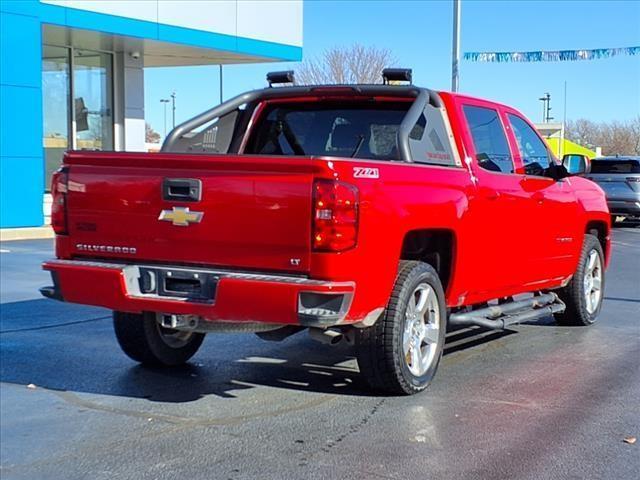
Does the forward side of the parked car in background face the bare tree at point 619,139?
yes

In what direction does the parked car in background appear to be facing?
away from the camera

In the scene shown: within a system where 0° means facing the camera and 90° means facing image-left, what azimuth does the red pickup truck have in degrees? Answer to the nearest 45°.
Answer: approximately 225°

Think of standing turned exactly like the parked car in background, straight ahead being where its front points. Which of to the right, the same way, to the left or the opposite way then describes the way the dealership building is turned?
to the right

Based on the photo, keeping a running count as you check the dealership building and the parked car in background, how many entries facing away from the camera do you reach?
1

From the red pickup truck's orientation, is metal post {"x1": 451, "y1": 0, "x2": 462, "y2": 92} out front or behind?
out front

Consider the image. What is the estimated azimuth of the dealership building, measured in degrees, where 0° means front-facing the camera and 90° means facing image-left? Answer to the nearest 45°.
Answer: approximately 315°

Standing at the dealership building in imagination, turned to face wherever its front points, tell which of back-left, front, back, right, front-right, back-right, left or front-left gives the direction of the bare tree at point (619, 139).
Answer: left

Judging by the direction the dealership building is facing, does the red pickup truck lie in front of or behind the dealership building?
in front

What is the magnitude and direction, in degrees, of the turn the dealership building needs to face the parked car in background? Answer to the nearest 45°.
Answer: approximately 45° to its left

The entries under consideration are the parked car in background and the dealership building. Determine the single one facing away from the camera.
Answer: the parked car in background

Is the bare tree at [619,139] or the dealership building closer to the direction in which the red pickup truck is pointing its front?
the bare tree

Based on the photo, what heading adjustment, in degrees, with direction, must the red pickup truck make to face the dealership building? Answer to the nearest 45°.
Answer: approximately 45° to its left
